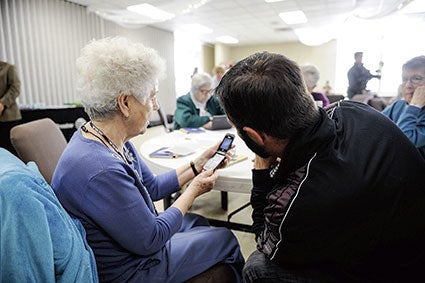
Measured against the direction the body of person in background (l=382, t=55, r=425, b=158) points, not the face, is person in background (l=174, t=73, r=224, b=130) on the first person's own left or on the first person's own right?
on the first person's own right

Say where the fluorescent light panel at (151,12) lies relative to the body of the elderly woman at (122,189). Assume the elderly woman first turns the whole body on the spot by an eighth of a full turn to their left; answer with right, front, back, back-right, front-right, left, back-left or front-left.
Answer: front-left

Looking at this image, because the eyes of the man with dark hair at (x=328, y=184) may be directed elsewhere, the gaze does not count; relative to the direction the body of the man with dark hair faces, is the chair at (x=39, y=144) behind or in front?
in front

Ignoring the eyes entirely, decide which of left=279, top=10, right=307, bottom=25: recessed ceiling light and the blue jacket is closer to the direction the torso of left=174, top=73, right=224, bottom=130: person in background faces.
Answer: the blue jacket

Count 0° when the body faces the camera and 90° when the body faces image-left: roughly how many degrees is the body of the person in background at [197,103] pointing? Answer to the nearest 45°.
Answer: approximately 315°

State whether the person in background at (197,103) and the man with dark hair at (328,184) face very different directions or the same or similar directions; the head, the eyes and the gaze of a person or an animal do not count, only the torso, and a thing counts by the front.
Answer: very different directions

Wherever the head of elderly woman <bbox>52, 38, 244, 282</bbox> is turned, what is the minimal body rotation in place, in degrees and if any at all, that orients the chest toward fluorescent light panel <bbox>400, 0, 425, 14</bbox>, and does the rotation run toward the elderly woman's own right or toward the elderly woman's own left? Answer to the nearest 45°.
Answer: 0° — they already face it

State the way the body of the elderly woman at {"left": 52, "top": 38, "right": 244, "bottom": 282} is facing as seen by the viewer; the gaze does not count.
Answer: to the viewer's right

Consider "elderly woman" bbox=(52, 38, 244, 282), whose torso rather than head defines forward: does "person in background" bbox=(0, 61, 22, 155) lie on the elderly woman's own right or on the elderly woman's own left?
on the elderly woman's own left

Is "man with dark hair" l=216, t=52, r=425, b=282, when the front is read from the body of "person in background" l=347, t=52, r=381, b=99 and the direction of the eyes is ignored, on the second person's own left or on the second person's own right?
on the second person's own right

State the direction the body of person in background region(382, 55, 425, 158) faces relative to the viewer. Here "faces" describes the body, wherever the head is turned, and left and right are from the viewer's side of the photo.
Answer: facing the viewer and to the left of the viewer

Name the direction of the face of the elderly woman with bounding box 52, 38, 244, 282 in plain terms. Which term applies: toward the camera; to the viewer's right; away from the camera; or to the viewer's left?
to the viewer's right

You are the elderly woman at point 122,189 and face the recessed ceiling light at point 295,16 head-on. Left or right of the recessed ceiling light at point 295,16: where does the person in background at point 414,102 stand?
right
